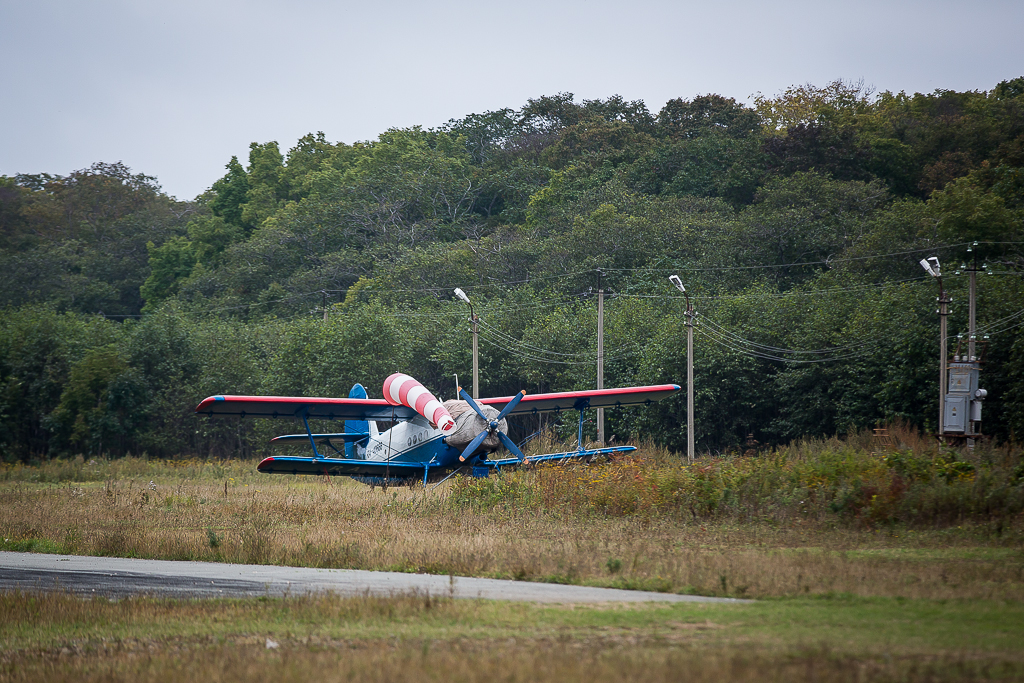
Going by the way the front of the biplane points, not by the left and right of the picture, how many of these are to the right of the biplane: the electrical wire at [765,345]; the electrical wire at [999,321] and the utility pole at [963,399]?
0

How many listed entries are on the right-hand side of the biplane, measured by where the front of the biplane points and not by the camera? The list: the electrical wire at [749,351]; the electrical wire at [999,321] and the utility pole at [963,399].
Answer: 0

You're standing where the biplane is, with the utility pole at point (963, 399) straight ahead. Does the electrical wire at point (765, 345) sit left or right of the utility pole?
left

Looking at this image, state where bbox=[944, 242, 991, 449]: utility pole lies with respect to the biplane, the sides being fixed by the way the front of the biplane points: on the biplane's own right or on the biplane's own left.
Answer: on the biplane's own left

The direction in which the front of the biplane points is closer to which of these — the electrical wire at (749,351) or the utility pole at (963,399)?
the utility pole

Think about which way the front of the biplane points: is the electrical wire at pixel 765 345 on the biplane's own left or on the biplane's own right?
on the biplane's own left

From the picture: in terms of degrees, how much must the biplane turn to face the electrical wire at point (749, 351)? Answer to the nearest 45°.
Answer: approximately 90° to its left

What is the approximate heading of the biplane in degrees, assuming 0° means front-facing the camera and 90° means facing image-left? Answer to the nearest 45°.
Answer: approximately 315°
